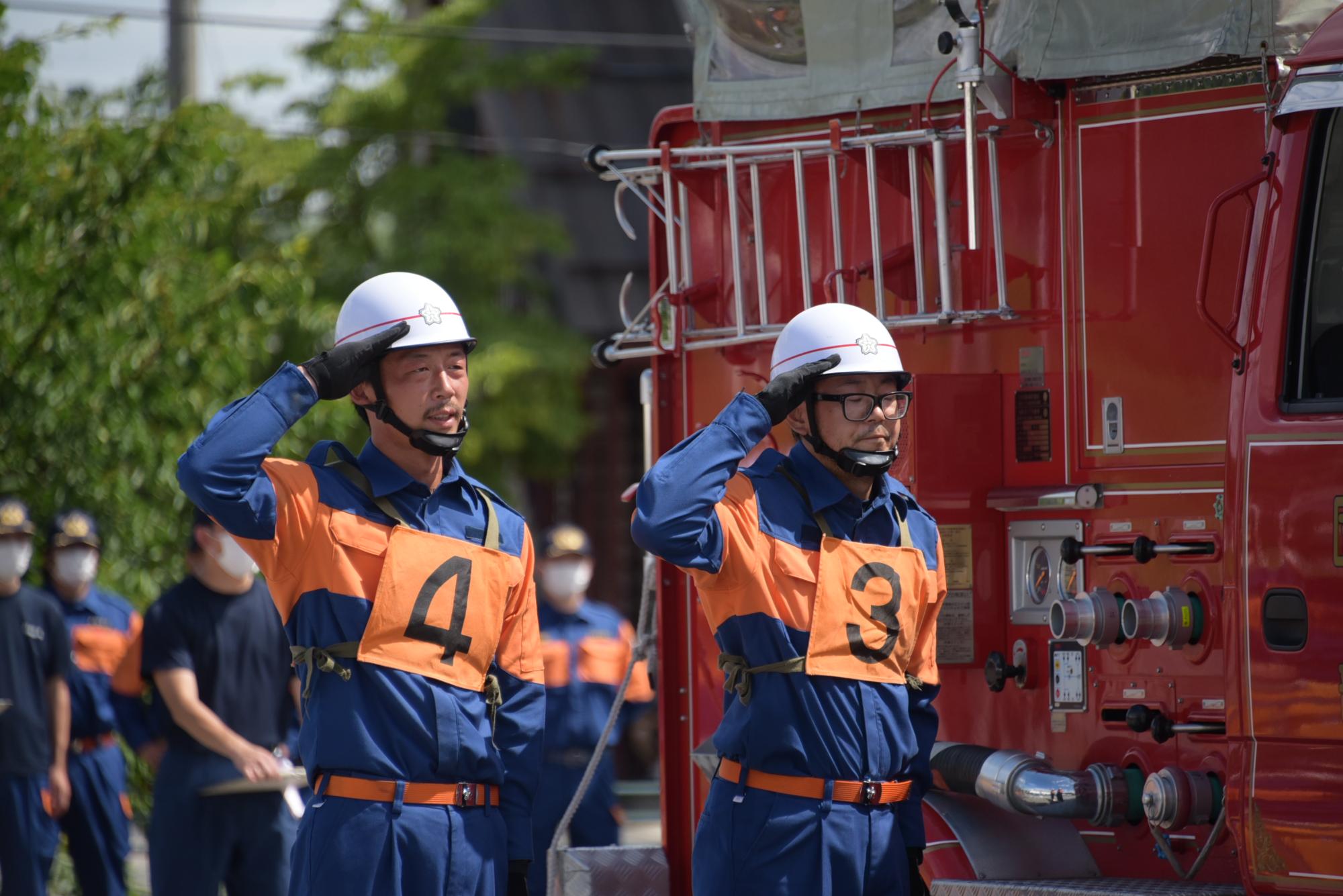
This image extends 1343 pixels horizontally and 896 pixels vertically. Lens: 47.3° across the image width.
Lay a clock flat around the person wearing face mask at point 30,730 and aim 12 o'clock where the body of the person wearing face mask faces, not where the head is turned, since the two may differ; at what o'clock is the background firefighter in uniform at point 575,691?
The background firefighter in uniform is roughly at 9 o'clock from the person wearing face mask.

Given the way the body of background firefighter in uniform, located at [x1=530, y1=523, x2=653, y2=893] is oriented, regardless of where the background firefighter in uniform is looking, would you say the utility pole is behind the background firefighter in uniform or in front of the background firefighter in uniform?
behind

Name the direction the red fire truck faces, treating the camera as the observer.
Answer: facing to the right of the viewer

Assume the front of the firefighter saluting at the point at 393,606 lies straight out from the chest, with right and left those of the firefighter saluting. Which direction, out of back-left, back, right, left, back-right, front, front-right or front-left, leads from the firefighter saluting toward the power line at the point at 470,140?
back-left

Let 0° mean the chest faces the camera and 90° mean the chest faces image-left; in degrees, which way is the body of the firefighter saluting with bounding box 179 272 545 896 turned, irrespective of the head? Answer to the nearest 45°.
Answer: approximately 315°

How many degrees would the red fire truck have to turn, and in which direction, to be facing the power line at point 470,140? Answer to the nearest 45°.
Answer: approximately 135° to its left

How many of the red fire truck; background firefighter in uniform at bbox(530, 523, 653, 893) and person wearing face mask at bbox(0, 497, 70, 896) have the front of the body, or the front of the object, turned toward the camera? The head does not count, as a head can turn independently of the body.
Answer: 2
